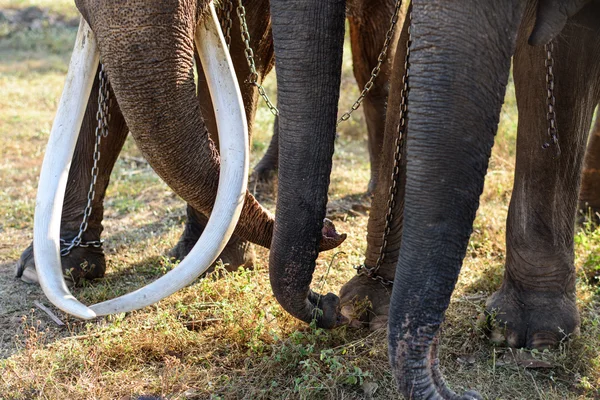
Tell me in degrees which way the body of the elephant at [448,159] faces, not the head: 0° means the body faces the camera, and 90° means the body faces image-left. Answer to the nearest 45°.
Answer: approximately 45°

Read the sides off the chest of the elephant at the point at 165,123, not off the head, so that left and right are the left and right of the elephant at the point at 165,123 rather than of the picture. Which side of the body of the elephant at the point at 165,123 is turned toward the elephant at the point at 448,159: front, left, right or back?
left

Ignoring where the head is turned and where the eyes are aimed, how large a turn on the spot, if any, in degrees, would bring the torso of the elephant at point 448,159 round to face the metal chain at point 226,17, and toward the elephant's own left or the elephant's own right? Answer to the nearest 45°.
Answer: approximately 90° to the elephant's own right

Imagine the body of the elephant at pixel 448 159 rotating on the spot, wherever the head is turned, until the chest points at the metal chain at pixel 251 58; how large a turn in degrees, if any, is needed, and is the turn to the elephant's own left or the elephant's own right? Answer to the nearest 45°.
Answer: approximately 90° to the elephant's own right

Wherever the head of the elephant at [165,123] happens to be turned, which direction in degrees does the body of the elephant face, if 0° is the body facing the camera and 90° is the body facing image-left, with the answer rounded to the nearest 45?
approximately 45°

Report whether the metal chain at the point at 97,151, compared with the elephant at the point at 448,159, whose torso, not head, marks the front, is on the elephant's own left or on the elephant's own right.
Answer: on the elephant's own right
